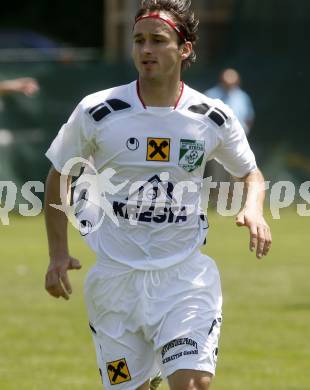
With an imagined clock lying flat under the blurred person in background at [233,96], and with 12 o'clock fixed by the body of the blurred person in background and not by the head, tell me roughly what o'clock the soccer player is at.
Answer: The soccer player is roughly at 12 o'clock from the blurred person in background.

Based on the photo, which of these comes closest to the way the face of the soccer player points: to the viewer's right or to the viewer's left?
to the viewer's left

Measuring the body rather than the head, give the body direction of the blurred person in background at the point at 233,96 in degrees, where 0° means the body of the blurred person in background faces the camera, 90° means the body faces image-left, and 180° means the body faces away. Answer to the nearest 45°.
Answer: approximately 0°

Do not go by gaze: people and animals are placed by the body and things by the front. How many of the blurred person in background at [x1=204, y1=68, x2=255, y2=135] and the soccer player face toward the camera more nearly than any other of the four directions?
2

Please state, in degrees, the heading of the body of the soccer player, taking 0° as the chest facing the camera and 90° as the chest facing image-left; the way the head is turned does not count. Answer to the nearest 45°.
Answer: approximately 0°

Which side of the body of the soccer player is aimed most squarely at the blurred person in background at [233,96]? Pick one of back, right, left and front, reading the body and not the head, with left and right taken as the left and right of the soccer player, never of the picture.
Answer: back
